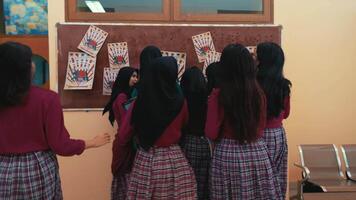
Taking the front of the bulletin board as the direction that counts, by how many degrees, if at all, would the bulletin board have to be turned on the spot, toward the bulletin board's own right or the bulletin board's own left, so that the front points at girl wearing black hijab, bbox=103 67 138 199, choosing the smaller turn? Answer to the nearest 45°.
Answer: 0° — it already faces them

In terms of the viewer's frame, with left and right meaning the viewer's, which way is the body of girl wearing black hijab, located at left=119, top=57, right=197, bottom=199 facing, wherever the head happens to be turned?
facing away from the viewer

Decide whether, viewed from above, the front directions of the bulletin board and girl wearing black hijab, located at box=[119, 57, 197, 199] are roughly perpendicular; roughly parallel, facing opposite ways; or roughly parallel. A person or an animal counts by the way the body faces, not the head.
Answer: roughly parallel, facing opposite ways

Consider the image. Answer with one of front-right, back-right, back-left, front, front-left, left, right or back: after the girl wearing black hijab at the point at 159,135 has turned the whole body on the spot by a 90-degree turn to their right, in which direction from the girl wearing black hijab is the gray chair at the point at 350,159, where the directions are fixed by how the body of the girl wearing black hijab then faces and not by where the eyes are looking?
front-left

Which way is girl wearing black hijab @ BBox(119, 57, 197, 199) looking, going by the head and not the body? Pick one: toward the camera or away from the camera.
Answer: away from the camera

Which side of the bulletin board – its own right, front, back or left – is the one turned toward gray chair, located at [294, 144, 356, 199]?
left

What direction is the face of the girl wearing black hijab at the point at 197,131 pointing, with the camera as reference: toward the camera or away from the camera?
away from the camera

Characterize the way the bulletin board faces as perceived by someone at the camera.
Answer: facing the viewer

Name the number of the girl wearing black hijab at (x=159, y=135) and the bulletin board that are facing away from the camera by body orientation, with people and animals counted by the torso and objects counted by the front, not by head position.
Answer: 1

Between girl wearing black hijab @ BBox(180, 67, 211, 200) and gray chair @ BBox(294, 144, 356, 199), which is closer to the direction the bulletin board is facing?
the girl wearing black hijab
